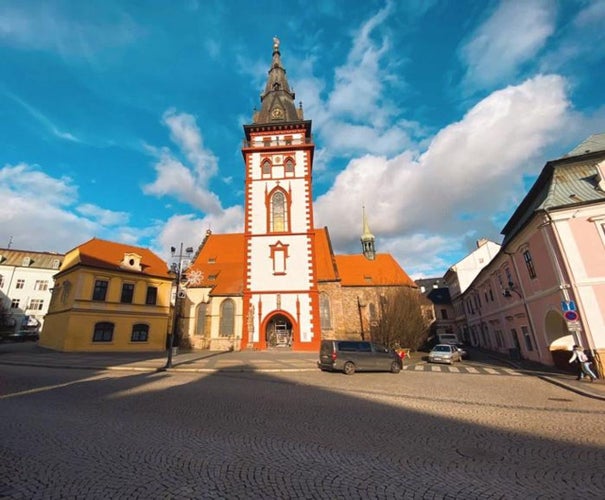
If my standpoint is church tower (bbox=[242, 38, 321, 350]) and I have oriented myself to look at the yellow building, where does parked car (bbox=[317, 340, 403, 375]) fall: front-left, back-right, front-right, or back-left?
back-left

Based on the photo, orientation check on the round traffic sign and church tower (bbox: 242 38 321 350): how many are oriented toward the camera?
2

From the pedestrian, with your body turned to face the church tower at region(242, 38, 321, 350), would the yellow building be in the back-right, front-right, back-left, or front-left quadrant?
front-left

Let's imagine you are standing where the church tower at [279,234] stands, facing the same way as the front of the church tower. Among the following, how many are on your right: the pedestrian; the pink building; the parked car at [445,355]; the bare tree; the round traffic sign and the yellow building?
1

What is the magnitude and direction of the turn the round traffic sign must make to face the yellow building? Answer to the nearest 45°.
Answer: approximately 90° to its right

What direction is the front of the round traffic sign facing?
toward the camera

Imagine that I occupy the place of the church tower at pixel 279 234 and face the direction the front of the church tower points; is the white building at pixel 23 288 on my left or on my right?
on my right

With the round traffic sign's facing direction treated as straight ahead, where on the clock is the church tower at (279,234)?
The church tower is roughly at 3 o'clock from the round traffic sign.

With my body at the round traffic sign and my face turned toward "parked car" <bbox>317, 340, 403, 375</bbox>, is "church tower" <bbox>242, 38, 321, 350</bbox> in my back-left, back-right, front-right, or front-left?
front-right

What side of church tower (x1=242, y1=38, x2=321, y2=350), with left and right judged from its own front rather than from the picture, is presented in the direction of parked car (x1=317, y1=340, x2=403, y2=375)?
front

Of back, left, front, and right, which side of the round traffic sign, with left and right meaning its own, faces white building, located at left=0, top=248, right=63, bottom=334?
right

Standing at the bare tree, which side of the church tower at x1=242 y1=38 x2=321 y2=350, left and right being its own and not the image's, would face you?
left

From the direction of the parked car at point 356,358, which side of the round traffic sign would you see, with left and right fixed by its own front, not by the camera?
right

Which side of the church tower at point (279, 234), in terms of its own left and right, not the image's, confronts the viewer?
front
